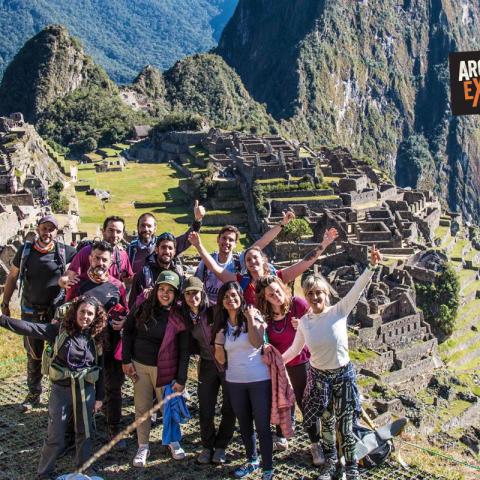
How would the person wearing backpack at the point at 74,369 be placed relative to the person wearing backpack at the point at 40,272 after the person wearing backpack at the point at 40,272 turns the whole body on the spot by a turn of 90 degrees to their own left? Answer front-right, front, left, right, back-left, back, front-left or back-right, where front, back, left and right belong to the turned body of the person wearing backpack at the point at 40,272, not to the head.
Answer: right

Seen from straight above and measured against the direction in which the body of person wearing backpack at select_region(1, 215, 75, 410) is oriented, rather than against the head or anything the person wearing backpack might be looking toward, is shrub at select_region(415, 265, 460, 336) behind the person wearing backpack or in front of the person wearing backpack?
behind

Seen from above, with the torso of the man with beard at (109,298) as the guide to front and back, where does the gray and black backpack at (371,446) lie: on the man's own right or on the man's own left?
on the man's own left
